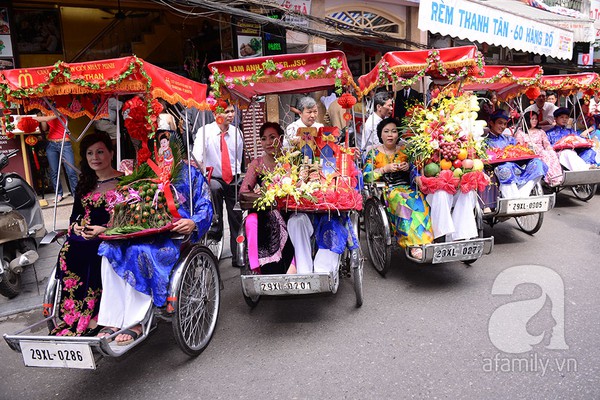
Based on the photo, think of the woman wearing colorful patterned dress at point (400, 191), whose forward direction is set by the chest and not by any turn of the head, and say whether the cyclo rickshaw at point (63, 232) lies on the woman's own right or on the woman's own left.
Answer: on the woman's own right

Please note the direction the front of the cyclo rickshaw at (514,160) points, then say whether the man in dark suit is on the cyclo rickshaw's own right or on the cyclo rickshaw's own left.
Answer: on the cyclo rickshaw's own right

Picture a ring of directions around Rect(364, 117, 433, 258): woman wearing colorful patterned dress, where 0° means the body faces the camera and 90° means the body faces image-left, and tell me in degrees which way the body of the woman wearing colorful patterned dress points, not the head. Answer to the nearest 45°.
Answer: approximately 315°

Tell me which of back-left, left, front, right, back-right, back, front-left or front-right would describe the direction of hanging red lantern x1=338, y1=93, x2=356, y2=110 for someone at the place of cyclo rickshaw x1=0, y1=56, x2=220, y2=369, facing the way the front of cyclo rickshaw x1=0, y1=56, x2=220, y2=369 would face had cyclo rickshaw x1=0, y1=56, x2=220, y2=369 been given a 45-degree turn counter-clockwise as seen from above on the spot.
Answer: left

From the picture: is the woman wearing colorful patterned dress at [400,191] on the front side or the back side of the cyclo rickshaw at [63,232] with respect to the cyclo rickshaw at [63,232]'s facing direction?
on the back side

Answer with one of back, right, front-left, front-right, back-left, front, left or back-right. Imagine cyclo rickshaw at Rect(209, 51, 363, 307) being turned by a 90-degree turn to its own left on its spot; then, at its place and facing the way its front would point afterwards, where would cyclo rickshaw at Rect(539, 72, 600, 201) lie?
front-left

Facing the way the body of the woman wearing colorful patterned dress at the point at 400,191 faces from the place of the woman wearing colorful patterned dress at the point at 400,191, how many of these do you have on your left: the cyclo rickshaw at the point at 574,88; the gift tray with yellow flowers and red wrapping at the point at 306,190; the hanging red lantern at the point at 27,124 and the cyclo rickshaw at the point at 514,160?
2

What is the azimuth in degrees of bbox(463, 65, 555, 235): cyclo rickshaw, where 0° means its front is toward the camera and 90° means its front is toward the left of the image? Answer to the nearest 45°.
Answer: approximately 45°
